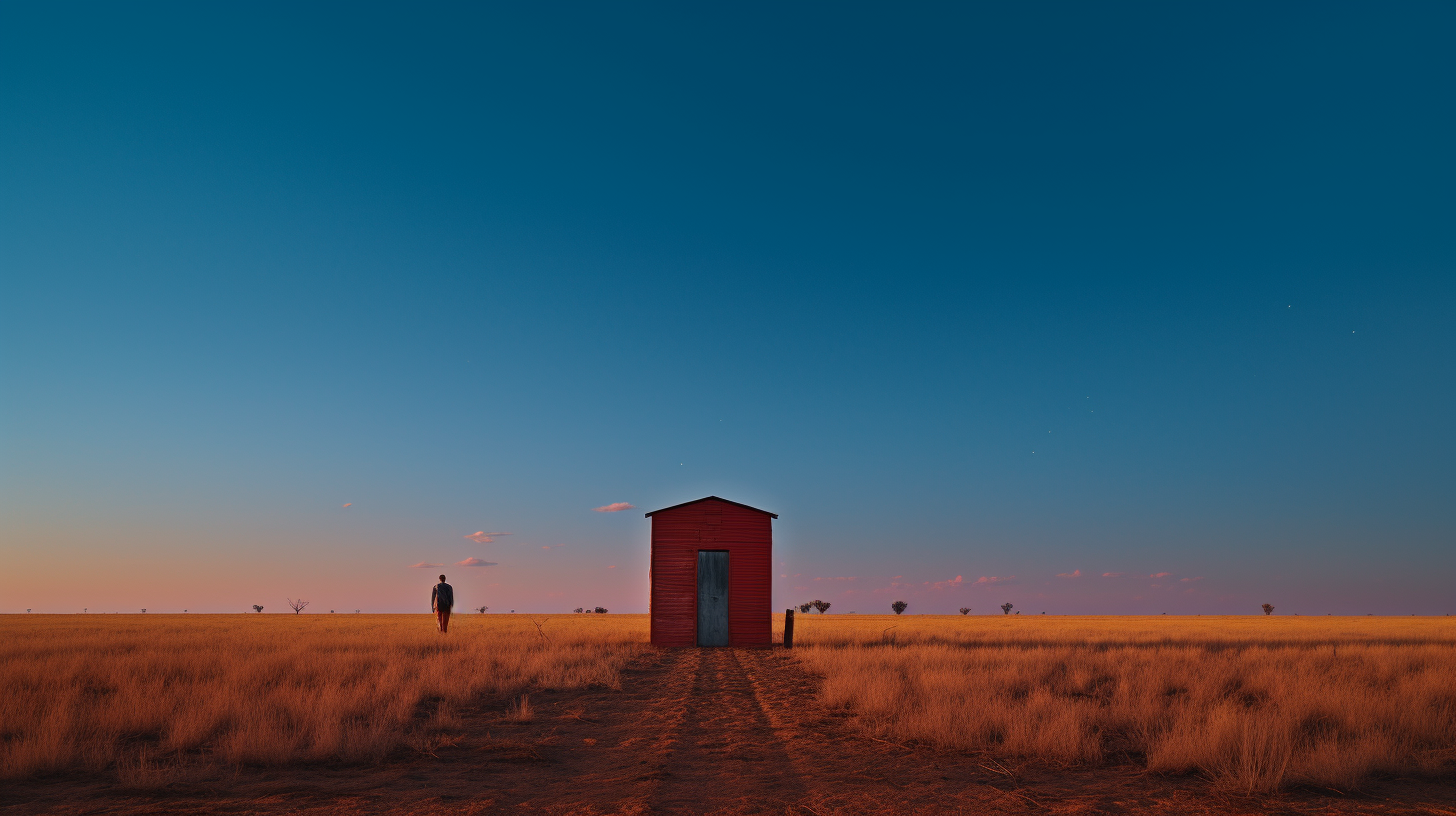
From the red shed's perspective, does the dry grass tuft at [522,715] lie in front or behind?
in front

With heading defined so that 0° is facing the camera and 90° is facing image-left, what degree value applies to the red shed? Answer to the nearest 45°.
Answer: approximately 0°

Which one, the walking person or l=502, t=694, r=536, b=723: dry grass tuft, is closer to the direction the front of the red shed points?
the dry grass tuft

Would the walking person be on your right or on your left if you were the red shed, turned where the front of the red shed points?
on your right
